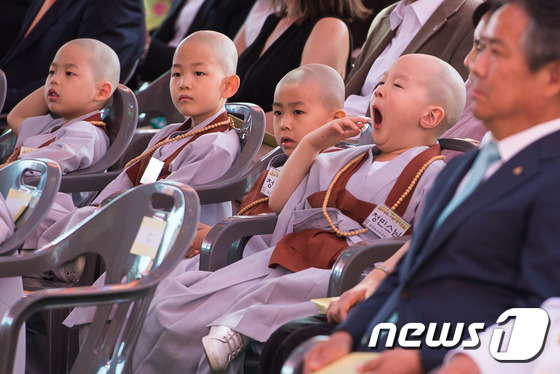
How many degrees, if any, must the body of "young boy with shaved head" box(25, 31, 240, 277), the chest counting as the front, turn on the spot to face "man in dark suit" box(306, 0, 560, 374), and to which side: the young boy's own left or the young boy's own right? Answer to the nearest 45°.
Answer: approximately 45° to the young boy's own left

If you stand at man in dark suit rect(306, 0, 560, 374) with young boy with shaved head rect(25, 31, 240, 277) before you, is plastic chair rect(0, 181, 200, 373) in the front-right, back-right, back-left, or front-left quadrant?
front-left

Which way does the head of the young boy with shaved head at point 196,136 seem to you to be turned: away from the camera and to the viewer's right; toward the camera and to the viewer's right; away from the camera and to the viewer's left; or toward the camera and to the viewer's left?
toward the camera and to the viewer's left

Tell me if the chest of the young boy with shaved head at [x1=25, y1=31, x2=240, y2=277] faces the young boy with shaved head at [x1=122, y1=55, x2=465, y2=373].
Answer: no

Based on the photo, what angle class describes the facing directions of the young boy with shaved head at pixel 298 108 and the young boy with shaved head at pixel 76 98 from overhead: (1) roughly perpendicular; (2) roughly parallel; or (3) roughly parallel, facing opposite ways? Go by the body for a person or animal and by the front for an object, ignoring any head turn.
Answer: roughly parallel

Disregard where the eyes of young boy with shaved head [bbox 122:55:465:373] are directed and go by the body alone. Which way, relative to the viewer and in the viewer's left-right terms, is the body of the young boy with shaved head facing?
facing the viewer and to the left of the viewer

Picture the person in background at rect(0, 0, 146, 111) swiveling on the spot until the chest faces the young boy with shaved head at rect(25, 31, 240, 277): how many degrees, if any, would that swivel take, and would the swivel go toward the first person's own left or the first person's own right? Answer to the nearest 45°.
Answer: approximately 45° to the first person's own left

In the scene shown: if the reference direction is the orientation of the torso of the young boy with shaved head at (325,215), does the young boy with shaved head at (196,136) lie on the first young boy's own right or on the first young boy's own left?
on the first young boy's own right

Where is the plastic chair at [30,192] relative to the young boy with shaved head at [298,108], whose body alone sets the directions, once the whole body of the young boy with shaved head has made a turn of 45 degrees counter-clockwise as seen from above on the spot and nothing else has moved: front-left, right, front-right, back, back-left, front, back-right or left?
front-right

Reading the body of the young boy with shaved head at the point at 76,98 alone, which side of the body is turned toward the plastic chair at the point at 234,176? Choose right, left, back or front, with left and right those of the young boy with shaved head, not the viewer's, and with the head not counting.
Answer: left

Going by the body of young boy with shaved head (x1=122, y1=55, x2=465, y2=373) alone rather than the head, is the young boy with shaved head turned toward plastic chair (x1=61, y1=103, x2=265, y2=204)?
no

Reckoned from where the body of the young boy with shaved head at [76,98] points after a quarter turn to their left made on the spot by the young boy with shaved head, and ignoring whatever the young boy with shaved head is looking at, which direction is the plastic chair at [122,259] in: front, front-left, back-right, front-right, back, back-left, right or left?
front-right

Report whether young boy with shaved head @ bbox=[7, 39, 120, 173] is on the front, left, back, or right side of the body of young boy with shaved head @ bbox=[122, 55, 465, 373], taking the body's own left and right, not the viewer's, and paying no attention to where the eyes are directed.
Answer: right

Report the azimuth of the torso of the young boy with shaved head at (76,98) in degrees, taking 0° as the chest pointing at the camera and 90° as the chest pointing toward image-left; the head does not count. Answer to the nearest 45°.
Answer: approximately 45°

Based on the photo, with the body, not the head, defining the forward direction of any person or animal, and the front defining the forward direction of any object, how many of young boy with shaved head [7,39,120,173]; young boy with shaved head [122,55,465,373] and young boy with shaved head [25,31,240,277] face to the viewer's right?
0
